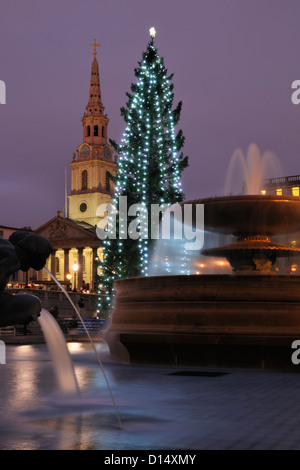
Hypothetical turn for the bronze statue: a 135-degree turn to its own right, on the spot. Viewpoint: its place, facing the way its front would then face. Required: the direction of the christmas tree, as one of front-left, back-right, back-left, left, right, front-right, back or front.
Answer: back-right

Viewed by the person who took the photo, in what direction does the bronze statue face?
facing to the right of the viewer

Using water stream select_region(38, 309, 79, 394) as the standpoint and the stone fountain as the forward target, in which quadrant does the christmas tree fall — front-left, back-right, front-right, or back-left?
front-left

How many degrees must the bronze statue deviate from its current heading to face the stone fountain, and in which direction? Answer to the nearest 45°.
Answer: approximately 45° to its left
